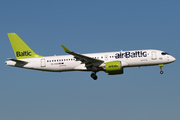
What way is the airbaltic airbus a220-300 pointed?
to the viewer's right
